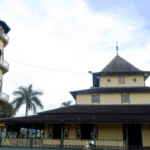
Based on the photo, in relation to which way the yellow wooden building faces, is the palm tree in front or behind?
behind

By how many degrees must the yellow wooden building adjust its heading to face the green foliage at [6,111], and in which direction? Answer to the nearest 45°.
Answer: approximately 135° to its right

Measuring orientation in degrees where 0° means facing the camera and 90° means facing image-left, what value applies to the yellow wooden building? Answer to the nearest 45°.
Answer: approximately 0°

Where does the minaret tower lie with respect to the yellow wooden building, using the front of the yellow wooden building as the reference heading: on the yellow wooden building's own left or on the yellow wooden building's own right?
on the yellow wooden building's own right
